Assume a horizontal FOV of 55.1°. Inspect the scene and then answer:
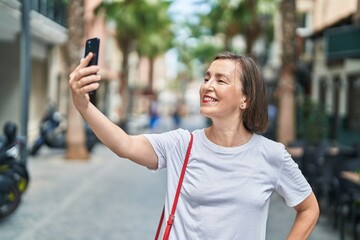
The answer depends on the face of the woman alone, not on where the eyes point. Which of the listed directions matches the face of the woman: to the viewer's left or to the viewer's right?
to the viewer's left

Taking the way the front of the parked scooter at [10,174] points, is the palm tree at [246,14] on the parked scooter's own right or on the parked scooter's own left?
on the parked scooter's own left

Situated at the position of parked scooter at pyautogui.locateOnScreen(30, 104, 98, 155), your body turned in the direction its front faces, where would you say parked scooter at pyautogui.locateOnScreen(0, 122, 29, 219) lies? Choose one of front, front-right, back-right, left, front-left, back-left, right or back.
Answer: left

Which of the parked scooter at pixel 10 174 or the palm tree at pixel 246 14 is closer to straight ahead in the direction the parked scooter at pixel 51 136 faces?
the parked scooter

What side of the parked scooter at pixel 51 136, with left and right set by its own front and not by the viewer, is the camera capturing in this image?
left

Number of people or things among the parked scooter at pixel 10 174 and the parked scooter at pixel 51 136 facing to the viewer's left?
1

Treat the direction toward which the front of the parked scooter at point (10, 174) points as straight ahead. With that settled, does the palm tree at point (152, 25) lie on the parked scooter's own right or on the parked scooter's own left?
on the parked scooter's own left
